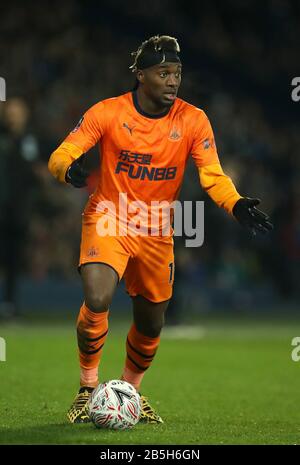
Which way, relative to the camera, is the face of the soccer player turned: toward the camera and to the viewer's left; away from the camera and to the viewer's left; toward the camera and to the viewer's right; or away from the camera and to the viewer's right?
toward the camera and to the viewer's right

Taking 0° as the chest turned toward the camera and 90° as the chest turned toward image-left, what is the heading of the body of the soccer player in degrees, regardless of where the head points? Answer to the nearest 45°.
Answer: approximately 0°
